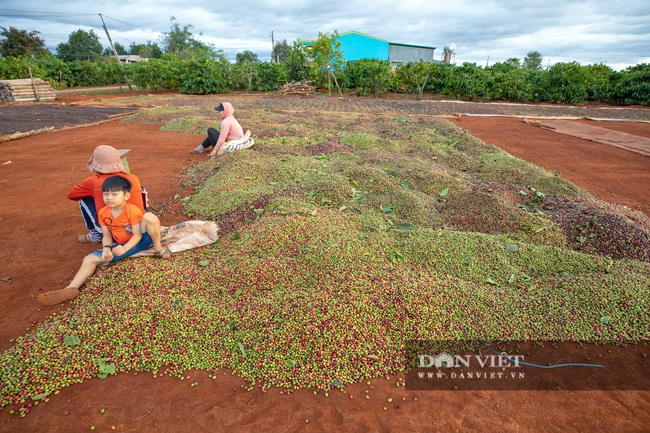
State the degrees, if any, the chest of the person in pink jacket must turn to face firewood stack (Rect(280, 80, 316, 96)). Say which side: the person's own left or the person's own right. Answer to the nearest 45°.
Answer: approximately 90° to the person's own right

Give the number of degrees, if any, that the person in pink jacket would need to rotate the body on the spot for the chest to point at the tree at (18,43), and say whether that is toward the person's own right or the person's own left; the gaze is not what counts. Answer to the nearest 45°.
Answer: approximately 45° to the person's own right

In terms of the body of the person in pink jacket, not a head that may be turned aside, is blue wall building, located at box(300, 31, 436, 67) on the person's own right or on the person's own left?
on the person's own right

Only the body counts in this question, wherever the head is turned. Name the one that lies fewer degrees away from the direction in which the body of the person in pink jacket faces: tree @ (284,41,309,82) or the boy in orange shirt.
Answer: the boy in orange shirt

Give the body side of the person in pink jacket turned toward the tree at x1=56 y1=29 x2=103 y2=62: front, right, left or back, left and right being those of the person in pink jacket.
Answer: right

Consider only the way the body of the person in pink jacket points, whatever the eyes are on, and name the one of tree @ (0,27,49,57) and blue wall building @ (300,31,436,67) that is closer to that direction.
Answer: the tree

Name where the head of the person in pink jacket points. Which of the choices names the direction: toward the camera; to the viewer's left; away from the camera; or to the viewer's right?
to the viewer's left

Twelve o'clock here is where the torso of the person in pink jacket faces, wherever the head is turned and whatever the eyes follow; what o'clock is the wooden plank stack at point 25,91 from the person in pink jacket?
The wooden plank stack is roughly at 2 o'clock from the person in pink jacket.

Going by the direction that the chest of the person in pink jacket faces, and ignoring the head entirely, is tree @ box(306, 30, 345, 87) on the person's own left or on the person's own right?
on the person's own right

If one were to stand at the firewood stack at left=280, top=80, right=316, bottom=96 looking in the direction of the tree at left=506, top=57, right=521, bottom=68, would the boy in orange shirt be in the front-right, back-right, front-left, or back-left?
back-right

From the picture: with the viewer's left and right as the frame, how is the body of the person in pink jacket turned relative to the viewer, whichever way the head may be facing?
facing to the left of the viewer

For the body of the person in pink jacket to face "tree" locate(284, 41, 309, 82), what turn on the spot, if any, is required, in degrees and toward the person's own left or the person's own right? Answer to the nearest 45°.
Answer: approximately 90° to the person's own right
